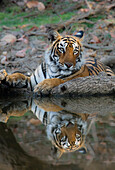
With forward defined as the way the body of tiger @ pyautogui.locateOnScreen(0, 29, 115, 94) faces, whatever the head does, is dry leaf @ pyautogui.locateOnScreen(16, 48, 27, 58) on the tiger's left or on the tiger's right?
on the tiger's right

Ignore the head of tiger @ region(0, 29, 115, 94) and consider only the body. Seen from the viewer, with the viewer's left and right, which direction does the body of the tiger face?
facing the viewer and to the left of the viewer

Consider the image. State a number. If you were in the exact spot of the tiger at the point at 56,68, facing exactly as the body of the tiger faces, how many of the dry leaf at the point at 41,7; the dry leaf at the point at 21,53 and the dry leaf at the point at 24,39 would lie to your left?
0

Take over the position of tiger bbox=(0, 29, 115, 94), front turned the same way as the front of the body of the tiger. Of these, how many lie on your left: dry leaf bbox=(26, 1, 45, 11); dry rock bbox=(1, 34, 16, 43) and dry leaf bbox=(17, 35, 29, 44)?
0

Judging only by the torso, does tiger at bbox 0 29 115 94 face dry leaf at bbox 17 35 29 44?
no

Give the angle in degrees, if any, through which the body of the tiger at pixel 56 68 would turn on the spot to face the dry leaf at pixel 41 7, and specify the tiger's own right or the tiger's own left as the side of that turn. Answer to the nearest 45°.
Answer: approximately 135° to the tiger's own right

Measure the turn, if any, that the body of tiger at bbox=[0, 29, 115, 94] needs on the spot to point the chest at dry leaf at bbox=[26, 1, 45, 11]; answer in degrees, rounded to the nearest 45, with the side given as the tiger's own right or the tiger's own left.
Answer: approximately 135° to the tiger's own right

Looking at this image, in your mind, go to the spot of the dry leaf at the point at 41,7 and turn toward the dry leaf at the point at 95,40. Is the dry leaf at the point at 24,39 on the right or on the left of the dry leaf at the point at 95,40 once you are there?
right

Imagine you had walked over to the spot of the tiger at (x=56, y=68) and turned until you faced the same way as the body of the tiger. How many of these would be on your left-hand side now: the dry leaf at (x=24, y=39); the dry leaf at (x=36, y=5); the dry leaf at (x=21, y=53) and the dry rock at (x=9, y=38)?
0

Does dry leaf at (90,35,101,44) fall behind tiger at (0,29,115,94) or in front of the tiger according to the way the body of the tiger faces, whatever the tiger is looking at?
behind

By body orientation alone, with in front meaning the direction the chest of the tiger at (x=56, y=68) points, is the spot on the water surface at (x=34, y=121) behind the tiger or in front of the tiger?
in front

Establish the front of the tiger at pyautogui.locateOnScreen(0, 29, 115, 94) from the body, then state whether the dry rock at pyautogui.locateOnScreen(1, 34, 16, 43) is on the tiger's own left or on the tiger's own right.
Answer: on the tiger's own right

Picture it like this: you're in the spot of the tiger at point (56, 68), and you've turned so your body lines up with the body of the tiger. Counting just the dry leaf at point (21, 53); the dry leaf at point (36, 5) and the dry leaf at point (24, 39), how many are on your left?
0
